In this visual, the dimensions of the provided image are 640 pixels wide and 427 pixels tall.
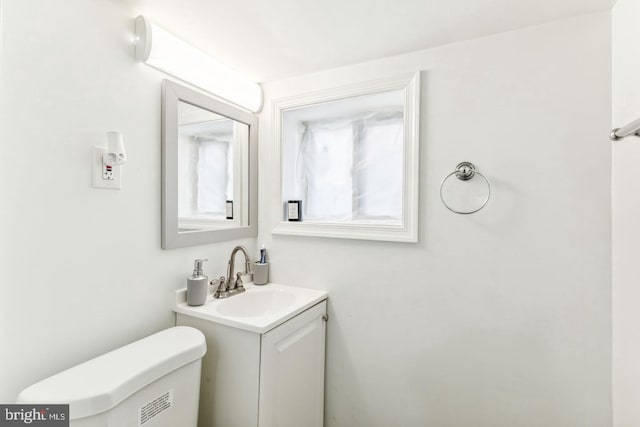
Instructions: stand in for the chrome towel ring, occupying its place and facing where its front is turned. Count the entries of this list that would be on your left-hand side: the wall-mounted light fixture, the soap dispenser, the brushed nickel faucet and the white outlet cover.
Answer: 0

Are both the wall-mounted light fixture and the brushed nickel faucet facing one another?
no

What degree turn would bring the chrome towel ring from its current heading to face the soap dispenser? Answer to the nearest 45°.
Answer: approximately 45° to its right

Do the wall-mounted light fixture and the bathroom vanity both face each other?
no

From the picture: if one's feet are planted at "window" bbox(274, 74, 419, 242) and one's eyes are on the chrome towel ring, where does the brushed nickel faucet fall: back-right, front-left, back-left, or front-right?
back-right

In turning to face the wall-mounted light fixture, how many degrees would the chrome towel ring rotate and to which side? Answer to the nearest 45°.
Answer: approximately 45° to its right

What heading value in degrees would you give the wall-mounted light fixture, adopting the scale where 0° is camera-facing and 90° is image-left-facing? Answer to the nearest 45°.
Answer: approximately 315°

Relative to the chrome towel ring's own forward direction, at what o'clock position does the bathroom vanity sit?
The bathroom vanity is roughly at 2 o'clock from the chrome towel ring.

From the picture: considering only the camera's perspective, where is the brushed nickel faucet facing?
facing the viewer and to the right of the viewer

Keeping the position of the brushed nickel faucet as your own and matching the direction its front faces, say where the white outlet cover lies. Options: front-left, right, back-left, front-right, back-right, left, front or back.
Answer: right

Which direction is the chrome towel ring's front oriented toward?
toward the camera

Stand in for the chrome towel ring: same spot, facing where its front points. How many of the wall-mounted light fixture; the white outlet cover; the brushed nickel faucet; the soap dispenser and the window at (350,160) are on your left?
0

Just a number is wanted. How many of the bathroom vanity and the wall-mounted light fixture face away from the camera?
0
